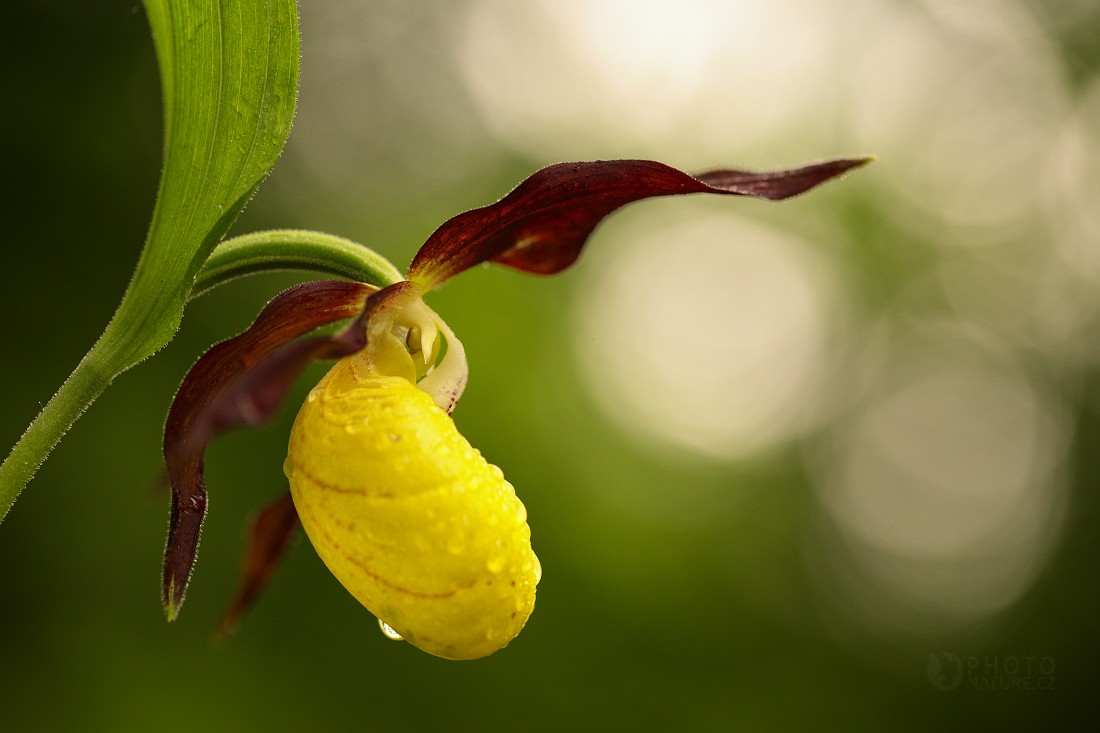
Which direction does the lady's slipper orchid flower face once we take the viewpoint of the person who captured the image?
facing to the right of the viewer
